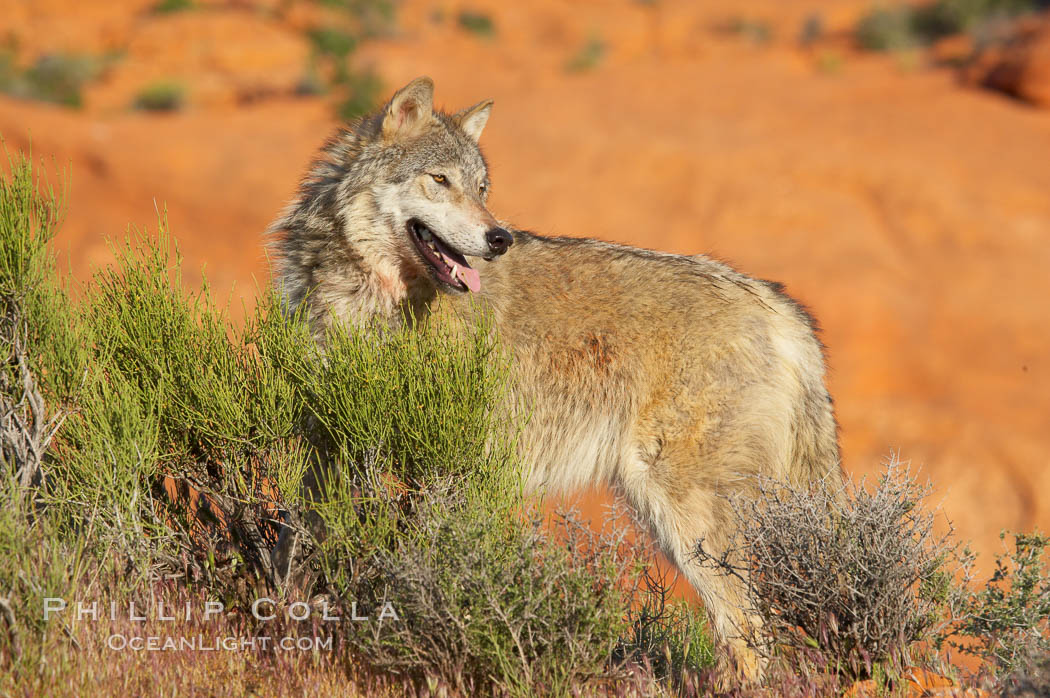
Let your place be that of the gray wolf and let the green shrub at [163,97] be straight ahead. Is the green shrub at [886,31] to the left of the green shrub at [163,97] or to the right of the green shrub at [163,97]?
right

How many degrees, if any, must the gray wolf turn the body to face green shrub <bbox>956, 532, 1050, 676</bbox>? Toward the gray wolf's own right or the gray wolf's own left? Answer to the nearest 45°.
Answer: approximately 180°

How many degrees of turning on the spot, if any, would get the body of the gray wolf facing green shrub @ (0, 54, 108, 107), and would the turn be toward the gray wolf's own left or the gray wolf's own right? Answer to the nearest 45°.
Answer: approximately 45° to the gray wolf's own right

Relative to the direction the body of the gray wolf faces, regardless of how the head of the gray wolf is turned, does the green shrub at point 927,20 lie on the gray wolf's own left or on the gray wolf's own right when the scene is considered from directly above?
on the gray wolf's own right

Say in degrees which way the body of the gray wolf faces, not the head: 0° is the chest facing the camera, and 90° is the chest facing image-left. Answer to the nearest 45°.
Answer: approximately 90°

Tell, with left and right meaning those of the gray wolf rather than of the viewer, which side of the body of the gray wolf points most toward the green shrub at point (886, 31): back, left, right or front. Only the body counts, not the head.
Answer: right
